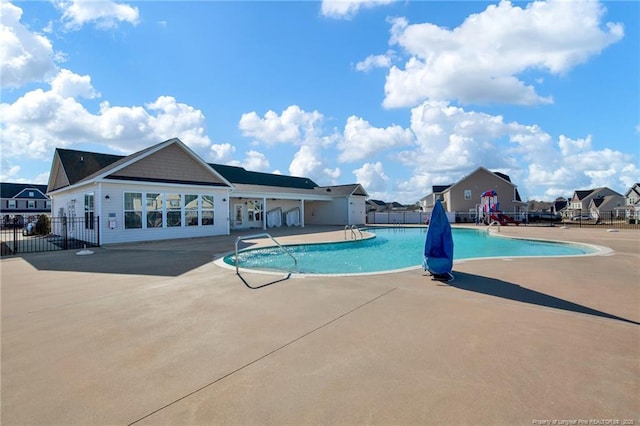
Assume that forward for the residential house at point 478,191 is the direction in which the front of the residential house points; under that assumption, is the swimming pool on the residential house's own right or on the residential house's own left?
on the residential house's own right

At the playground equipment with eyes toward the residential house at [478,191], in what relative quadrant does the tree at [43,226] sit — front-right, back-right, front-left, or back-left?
back-left

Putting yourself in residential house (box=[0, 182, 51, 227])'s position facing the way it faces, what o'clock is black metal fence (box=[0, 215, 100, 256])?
The black metal fence is roughly at 12 o'clock from the residential house.

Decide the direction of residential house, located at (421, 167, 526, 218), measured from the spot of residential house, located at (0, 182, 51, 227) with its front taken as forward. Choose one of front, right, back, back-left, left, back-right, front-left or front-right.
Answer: front-left

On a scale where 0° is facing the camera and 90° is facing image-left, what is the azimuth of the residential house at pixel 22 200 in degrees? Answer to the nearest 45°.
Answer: approximately 0°

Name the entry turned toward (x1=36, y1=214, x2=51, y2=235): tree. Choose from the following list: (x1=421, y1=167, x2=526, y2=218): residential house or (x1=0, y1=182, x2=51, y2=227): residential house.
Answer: (x1=0, y1=182, x2=51, y2=227): residential house

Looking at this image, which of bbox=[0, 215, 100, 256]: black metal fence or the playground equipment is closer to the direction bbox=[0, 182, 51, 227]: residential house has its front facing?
the black metal fence

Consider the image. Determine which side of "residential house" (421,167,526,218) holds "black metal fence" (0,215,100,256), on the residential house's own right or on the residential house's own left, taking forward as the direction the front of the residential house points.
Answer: on the residential house's own right

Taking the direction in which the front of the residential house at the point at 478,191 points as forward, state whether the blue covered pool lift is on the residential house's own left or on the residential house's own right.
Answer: on the residential house's own right
